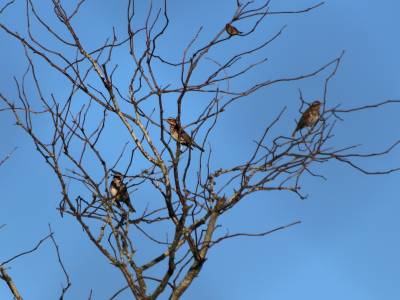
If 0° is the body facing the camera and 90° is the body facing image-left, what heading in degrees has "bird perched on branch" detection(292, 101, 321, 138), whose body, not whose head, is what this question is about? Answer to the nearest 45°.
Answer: approximately 270°
